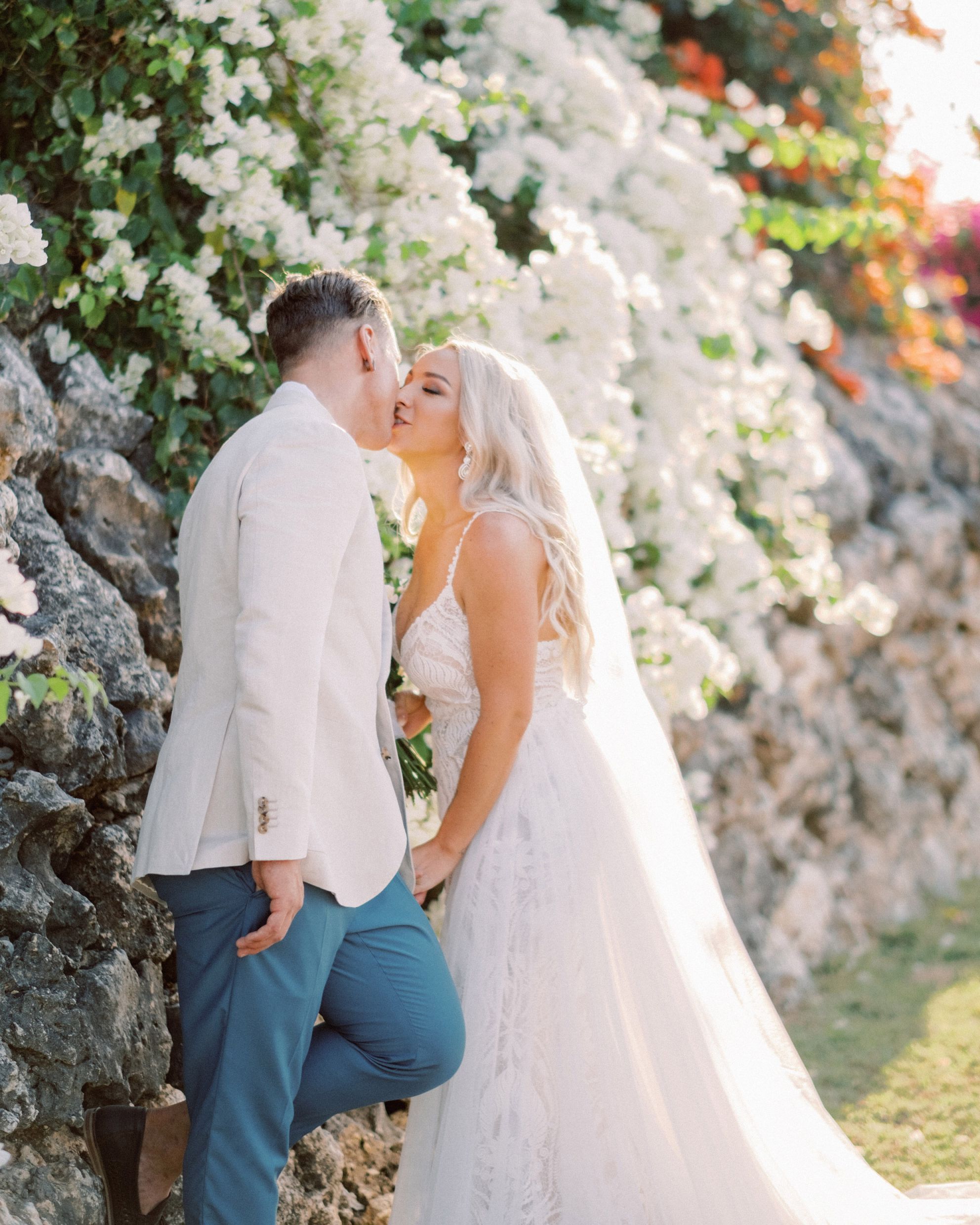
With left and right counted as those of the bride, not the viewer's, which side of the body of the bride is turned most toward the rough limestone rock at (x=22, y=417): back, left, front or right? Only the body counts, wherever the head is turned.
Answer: front

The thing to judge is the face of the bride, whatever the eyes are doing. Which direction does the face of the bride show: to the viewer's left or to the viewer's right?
to the viewer's left

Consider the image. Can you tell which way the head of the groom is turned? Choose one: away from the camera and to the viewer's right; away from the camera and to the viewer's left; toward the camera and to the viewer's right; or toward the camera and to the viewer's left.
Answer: away from the camera and to the viewer's right

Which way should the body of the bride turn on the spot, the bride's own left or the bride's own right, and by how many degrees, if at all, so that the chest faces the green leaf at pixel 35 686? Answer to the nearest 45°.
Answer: approximately 45° to the bride's own left

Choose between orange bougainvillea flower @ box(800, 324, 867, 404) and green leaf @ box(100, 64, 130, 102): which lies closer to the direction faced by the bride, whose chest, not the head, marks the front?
the green leaf

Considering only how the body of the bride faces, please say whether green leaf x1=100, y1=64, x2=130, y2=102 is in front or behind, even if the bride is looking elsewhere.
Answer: in front

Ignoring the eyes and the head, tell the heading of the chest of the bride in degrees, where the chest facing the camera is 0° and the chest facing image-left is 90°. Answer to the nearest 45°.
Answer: approximately 90°

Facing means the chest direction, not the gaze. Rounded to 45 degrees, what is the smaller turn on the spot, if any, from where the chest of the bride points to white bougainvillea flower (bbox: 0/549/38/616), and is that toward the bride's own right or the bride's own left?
approximately 45° to the bride's own left
